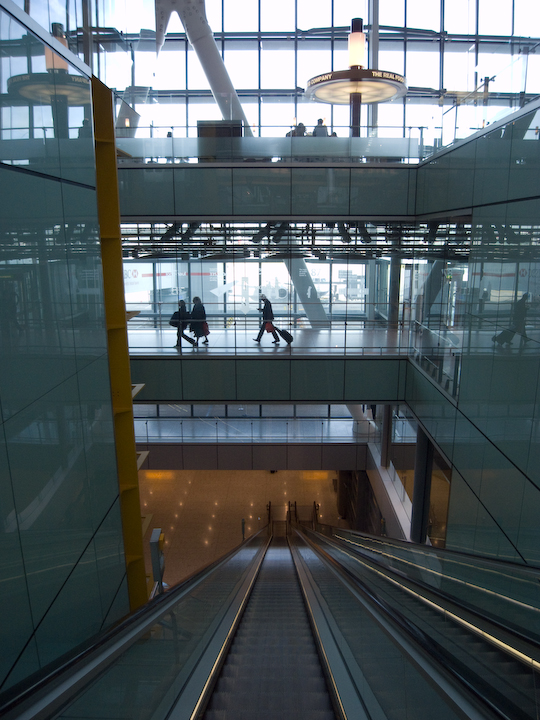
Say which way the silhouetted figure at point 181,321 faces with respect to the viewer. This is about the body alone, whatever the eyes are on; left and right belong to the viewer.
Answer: facing to the left of the viewer

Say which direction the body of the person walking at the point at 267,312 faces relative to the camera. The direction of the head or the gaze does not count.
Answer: to the viewer's left

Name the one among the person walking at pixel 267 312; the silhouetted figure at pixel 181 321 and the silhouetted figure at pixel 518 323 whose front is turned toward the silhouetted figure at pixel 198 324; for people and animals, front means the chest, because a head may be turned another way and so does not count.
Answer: the person walking

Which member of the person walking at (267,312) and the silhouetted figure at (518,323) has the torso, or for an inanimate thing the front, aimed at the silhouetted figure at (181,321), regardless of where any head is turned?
the person walking

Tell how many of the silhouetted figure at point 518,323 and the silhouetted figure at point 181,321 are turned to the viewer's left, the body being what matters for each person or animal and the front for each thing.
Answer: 1

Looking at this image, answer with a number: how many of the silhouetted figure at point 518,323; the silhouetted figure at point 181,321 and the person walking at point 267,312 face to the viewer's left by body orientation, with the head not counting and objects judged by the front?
2

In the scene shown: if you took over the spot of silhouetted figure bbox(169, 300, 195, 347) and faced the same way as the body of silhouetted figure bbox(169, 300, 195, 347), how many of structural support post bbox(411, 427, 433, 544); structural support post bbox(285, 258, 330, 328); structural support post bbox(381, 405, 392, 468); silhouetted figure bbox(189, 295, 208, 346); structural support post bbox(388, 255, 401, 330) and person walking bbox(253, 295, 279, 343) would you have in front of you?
0

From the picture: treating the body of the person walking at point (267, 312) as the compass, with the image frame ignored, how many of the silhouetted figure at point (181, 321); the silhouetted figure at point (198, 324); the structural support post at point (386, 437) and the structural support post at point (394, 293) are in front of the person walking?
2

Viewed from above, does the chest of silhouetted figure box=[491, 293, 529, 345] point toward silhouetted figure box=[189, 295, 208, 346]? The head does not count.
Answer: no

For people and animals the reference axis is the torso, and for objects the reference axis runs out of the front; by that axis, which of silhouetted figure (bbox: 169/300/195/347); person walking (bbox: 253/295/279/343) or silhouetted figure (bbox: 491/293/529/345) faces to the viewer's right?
silhouetted figure (bbox: 491/293/529/345)

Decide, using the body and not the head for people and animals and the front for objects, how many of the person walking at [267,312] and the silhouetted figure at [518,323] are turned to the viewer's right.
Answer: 1

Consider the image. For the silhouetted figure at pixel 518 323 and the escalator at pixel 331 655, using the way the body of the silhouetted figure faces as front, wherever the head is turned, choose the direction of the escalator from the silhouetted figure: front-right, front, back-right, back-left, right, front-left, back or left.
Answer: right

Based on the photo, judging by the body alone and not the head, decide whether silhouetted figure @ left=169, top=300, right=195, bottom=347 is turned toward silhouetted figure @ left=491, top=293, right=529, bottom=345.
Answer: no

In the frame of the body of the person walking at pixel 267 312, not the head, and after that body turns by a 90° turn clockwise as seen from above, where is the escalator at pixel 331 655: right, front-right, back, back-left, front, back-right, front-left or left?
back

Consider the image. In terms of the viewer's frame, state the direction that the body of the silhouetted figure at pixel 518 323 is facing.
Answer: to the viewer's right

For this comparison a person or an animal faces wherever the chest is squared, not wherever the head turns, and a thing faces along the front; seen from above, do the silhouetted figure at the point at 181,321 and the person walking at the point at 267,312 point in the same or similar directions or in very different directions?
same or similar directions
